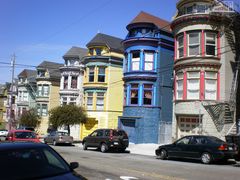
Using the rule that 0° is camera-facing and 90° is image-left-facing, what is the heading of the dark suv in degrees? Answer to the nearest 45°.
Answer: approximately 135°

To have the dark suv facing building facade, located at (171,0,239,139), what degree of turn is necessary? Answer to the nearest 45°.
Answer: approximately 135° to its right

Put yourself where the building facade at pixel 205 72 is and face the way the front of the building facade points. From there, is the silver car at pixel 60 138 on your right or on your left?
on your right

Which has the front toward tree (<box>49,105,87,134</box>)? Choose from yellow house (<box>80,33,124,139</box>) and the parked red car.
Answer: the yellow house

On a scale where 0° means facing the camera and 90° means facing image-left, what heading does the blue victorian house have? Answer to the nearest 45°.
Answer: approximately 45°

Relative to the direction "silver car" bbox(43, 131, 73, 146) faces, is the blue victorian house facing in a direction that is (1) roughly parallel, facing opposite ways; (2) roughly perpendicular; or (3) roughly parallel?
roughly perpendicular

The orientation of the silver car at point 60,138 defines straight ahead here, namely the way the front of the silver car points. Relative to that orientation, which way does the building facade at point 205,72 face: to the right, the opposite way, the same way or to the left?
to the left

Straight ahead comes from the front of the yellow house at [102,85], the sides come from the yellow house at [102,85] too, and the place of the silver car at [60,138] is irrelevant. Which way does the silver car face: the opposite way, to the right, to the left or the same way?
to the right
